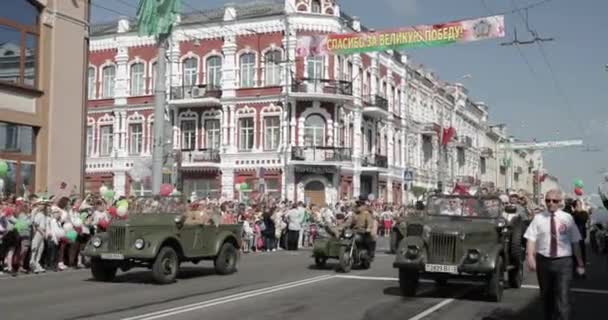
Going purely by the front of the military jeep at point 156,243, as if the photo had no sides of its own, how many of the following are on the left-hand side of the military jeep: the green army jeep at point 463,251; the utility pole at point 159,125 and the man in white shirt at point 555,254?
2

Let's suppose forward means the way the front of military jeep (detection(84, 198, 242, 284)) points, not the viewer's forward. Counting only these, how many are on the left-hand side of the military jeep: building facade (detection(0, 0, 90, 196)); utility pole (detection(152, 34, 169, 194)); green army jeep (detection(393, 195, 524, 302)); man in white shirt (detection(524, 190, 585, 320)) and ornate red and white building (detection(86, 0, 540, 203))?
2

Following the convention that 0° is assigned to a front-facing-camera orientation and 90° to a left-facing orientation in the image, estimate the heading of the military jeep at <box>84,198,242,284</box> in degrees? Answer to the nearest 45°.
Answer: approximately 45°

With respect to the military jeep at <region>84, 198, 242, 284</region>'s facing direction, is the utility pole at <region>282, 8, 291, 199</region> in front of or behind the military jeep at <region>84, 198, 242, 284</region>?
behind

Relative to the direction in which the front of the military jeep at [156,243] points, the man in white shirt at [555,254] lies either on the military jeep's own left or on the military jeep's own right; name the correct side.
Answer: on the military jeep's own left

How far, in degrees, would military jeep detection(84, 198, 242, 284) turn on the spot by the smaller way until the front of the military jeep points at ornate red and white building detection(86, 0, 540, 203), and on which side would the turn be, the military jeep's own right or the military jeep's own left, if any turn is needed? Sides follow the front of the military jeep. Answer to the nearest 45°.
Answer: approximately 135° to the military jeep's own right

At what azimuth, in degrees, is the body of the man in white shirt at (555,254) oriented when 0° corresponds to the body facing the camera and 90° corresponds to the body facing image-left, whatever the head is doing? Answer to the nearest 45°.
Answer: approximately 0°

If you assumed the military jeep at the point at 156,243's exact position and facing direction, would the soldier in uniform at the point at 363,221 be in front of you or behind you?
behind

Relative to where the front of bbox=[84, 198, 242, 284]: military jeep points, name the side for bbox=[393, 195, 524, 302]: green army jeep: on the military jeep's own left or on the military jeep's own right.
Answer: on the military jeep's own left
